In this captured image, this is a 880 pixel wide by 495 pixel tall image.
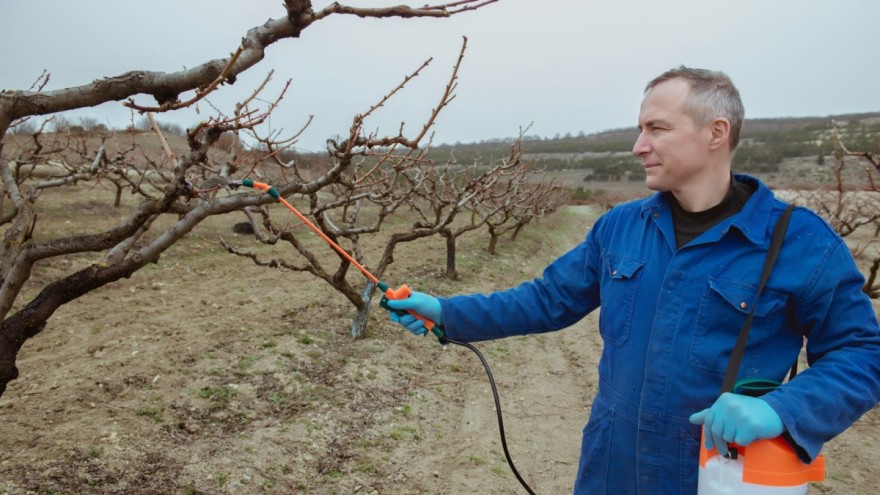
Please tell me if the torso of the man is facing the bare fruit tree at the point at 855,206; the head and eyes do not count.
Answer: no

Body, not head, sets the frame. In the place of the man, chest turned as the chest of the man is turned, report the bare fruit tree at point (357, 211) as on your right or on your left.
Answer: on your right

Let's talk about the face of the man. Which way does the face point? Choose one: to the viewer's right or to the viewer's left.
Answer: to the viewer's left

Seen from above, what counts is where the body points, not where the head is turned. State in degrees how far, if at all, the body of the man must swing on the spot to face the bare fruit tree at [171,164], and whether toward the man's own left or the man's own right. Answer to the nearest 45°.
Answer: approximately 45° to the man's own right

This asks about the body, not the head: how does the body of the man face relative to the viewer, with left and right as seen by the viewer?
facing the viewer and to the left of the viewer
